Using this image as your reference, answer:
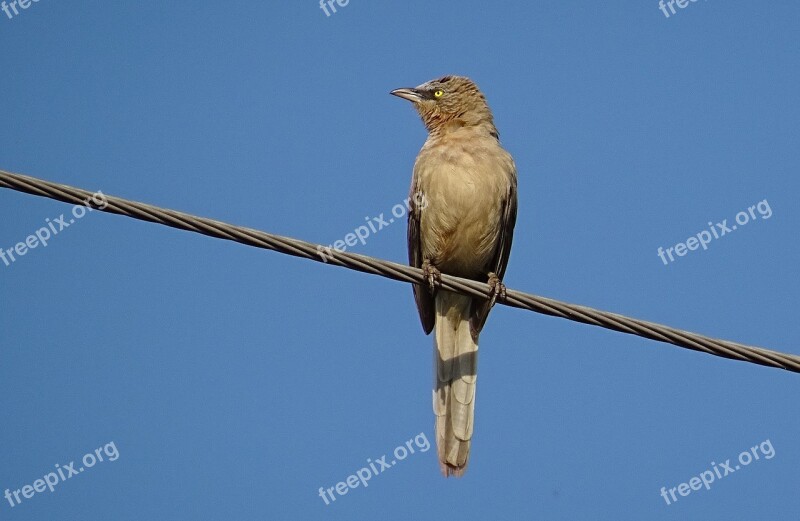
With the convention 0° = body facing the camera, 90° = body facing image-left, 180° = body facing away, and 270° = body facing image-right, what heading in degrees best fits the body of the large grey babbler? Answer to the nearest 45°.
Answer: approximately 0°
